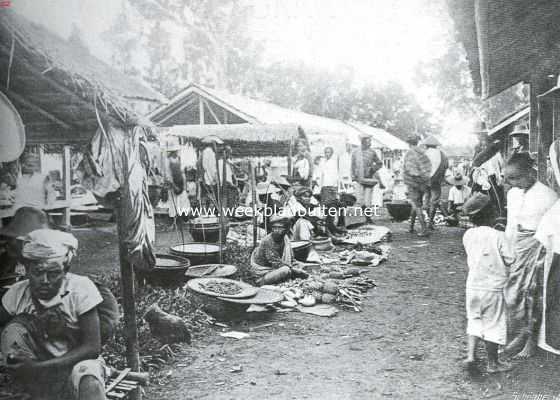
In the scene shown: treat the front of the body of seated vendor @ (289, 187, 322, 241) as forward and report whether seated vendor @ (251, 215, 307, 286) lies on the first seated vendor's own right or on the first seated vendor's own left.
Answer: on the first seated vendor's own right

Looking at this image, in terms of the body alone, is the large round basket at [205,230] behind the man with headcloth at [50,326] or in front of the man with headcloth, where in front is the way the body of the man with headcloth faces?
behind

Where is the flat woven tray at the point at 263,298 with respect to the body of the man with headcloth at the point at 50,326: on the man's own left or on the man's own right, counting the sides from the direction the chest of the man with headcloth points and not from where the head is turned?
on the man's own left

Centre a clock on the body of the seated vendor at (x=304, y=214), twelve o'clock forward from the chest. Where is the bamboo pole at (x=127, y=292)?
The bamboo pole is roughly at 2 o'clock from the seated vendor.

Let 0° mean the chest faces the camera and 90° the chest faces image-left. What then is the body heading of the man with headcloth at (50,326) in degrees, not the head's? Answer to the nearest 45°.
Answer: approximately 0°

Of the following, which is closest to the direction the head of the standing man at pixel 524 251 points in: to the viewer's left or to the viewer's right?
to the viewer's left
